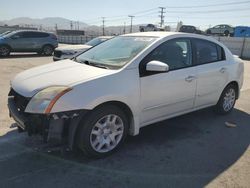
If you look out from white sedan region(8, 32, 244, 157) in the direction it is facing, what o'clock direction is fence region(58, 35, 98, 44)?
The fence is roughly at 4 o'clock from the white sedan.

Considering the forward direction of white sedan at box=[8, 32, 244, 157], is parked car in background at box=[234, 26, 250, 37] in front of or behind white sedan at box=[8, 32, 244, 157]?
behind

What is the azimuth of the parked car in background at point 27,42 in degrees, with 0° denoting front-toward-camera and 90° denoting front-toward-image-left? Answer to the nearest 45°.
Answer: approximately 90°

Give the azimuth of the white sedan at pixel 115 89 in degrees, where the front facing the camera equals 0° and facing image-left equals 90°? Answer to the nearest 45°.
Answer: approximately 45°

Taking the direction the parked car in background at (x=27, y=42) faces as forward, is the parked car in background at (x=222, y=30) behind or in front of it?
behind

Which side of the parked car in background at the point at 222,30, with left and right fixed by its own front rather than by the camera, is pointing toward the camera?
left

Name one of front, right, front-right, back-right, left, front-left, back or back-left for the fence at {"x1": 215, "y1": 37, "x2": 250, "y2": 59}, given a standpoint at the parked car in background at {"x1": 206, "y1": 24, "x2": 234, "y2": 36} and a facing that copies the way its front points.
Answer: left
